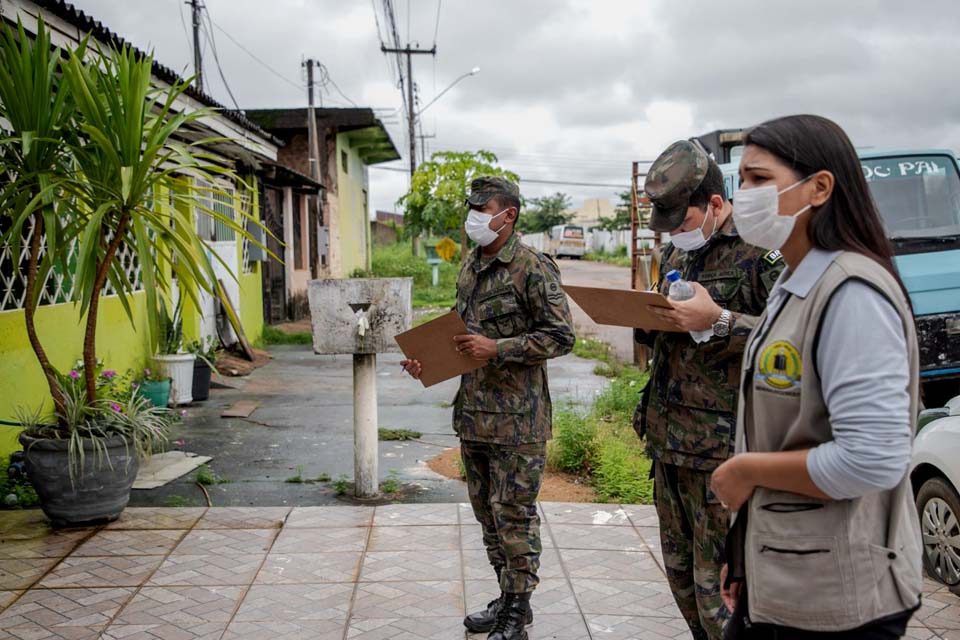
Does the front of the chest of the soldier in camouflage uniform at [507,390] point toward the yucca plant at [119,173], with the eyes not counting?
no

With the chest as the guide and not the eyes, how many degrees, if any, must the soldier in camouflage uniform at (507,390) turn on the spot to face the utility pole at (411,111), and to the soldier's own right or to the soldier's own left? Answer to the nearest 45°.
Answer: approximately 135° to the soldier's own right

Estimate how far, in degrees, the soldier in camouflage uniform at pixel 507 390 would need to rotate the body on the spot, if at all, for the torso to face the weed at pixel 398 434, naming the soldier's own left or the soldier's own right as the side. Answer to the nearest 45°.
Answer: approximately 135° to the soldier's own right

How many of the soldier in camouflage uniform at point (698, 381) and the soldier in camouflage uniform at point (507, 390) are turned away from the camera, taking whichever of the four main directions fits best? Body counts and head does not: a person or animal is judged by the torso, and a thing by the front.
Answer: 0

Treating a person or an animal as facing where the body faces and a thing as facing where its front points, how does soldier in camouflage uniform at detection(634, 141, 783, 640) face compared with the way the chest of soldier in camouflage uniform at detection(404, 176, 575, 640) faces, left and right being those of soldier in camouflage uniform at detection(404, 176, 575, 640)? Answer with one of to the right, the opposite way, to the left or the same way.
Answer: the same way

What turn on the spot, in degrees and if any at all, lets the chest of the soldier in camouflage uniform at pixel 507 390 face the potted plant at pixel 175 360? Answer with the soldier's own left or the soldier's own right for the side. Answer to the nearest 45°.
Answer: approximately 90° to the soldier's own right

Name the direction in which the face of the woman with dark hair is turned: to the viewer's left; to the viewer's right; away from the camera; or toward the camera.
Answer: to the viewer's left

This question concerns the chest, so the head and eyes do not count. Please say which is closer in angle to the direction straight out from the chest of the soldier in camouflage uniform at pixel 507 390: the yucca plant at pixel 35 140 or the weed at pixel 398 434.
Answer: the yucca plant

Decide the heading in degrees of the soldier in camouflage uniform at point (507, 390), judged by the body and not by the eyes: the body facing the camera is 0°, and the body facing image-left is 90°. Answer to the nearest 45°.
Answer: approximately 45°

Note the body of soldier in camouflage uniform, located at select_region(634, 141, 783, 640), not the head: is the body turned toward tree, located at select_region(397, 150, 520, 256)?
no

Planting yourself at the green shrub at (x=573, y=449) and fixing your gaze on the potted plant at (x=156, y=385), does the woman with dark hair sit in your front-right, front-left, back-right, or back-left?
back-left

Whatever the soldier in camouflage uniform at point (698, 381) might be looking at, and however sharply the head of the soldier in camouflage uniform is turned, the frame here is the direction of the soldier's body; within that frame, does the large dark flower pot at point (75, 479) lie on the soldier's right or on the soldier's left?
on the soldier's right

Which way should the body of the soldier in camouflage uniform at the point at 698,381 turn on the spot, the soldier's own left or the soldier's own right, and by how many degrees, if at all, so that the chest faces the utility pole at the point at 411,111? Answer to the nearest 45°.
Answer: approximately 135° to the soldier's own right

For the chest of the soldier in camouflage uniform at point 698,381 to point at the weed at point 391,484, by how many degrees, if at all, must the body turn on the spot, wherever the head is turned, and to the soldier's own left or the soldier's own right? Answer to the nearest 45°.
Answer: approximately 90° to the soldier's own right

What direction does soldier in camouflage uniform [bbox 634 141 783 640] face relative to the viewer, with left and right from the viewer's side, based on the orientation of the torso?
facing the viewer and to the left of the viewer

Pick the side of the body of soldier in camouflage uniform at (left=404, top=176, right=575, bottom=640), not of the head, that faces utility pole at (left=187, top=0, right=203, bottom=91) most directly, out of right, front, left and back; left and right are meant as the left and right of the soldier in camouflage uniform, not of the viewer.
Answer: right

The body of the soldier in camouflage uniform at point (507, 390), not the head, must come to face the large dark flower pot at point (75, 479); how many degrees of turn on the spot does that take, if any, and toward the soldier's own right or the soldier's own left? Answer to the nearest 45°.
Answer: approximately 90° to the soldier's own right

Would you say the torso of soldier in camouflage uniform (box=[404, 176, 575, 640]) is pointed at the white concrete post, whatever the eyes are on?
no

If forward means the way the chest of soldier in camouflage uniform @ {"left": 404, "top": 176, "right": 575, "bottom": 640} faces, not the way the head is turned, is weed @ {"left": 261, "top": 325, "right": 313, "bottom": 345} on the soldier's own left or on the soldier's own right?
on the soldier's own right
